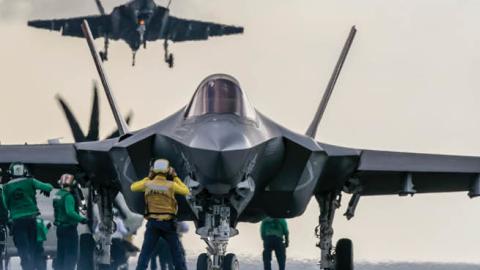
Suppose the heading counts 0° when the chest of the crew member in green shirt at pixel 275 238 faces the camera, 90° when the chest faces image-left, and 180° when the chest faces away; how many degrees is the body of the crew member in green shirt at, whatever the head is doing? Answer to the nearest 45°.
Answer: approximately 180°

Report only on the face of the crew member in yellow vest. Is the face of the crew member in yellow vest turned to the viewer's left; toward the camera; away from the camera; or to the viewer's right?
away from the camera

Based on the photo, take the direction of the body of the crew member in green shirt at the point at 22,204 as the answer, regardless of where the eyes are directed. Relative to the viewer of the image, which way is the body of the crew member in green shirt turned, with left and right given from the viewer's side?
facing away from the viewer

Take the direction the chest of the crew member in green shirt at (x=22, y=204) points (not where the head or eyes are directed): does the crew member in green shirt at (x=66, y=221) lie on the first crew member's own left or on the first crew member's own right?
on the first crew member's own right

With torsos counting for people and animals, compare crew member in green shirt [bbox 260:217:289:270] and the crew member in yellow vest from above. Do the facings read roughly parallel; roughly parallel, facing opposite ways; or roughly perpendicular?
roughly parallel

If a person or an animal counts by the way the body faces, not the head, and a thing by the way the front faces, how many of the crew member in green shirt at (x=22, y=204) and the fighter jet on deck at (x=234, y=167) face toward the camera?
1

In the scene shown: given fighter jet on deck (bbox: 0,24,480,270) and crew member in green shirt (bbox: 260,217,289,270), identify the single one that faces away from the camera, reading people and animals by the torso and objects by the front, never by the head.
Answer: the crew member in green shirt

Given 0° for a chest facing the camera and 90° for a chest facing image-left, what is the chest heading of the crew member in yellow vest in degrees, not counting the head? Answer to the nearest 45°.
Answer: approximately 180°

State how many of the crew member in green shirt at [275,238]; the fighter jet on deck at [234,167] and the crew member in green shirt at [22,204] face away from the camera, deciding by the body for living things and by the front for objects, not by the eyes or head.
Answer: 2

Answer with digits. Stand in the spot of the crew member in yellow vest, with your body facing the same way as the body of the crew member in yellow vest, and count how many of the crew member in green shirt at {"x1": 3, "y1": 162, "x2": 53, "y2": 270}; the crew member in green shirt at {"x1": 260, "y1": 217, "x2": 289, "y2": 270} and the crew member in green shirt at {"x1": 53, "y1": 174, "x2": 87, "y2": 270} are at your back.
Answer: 0

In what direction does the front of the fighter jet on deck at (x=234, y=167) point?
toward the camera
